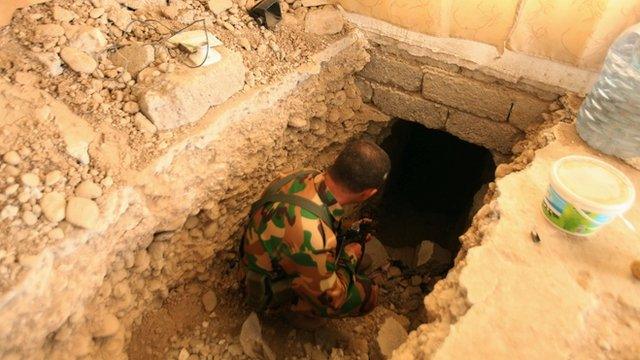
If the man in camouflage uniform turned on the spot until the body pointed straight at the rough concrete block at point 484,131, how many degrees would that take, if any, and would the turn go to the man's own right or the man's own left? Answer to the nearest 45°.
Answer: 0° — they already face it

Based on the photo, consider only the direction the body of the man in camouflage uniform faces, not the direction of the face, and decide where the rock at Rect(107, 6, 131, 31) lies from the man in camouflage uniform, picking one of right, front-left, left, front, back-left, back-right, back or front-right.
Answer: left

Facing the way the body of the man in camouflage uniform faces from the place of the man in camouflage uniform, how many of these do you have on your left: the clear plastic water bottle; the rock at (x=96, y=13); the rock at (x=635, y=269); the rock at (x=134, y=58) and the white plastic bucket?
2

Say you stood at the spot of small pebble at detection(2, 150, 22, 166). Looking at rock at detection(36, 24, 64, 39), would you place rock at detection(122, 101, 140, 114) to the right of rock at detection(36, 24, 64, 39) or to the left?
right

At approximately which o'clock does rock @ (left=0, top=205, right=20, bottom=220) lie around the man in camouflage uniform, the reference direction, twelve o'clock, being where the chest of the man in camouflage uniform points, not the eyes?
The rock is roughly at 7 o'clock from the man in camouflage uniform.

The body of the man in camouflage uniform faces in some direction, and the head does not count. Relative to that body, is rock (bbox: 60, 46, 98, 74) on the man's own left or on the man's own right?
on the man's own left

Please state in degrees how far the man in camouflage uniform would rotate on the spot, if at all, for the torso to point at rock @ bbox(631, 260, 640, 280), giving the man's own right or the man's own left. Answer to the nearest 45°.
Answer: approximately 45° to the man's own right

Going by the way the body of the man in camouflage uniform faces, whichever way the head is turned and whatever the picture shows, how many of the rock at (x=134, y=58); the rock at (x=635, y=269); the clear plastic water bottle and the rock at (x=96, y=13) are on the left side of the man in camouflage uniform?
2

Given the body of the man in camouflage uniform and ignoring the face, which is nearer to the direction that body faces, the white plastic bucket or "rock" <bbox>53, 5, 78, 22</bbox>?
the white plastic bucket

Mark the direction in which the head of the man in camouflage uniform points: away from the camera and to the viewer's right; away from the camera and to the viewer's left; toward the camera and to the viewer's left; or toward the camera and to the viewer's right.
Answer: away from the camera and to the viewer's right

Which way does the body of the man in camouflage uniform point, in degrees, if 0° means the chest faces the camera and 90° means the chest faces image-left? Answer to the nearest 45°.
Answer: approximately 225°

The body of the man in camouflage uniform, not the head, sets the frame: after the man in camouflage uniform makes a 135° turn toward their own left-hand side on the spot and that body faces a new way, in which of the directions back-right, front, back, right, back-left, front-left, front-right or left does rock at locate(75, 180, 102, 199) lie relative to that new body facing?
front

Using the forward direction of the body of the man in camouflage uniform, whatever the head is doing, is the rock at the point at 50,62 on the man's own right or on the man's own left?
on the man's own left

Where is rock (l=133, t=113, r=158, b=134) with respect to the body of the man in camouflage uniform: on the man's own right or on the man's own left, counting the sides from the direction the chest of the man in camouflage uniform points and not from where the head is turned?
on the man's own left

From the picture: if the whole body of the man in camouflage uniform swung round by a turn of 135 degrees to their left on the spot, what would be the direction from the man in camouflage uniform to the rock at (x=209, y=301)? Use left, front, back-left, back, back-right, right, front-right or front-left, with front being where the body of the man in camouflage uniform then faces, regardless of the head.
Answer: front
